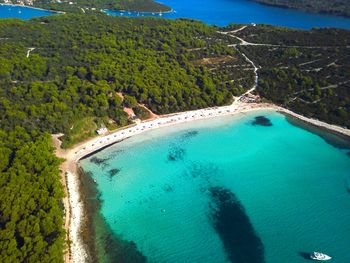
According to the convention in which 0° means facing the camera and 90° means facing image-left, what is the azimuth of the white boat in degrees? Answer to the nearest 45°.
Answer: approximately 270°
